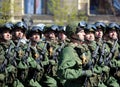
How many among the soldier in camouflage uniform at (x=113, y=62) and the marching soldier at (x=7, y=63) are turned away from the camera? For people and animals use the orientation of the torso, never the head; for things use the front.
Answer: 0

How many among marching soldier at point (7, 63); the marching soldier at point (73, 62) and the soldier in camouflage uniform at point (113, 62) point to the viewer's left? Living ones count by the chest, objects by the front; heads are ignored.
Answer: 0

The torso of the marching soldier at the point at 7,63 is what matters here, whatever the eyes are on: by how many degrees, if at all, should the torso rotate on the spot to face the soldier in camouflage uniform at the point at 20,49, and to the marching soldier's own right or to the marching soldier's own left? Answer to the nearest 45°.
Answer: approximately 90° to the marching soldier's own left

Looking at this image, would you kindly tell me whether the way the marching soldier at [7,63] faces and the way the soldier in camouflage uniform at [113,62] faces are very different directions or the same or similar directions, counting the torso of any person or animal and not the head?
same or similar directions

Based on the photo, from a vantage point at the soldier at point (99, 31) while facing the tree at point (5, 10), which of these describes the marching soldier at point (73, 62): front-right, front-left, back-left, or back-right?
back-left
